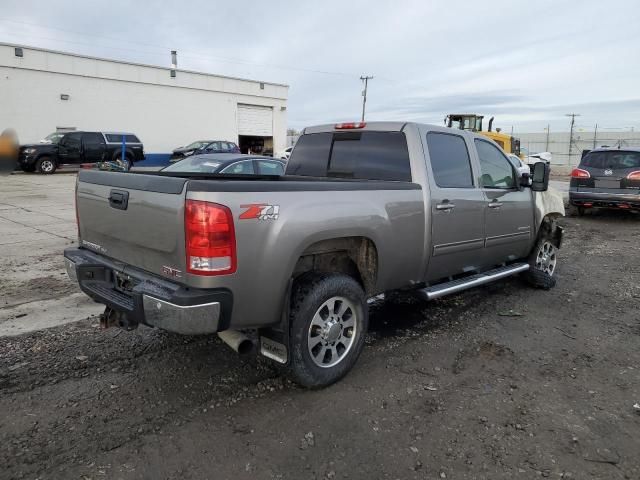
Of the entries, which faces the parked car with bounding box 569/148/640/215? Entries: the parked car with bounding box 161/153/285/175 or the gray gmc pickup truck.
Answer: the gray gmc pickup truck

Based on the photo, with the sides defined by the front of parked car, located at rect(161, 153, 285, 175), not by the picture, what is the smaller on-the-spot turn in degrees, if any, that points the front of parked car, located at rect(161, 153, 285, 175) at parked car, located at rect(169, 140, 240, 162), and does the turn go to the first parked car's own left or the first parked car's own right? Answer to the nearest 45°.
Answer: approximately 135° to the first parked car's own right

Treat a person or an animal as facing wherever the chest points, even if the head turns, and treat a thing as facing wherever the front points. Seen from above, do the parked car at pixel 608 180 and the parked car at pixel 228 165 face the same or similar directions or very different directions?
very different directions

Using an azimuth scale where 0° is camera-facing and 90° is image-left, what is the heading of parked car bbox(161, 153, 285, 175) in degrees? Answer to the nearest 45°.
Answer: approximately 45°

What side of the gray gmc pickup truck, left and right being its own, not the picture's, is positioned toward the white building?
left

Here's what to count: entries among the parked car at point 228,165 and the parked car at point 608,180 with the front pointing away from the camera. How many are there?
1

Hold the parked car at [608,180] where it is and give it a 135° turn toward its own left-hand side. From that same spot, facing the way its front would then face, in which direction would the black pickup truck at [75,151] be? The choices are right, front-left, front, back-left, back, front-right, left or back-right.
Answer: front-right

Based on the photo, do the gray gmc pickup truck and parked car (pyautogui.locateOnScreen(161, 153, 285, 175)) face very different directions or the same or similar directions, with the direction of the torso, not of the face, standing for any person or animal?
very different directions

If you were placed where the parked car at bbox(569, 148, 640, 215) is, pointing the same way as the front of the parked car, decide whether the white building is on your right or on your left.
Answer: on your left

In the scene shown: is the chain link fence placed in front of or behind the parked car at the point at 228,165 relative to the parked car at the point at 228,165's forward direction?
behind

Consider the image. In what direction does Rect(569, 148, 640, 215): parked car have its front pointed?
away from the camera

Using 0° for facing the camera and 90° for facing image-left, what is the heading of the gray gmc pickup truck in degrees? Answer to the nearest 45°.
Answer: approximately 225°

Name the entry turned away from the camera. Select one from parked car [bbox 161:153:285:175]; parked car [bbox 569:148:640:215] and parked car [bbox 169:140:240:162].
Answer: parked car [bbox 569:148:640:215]
